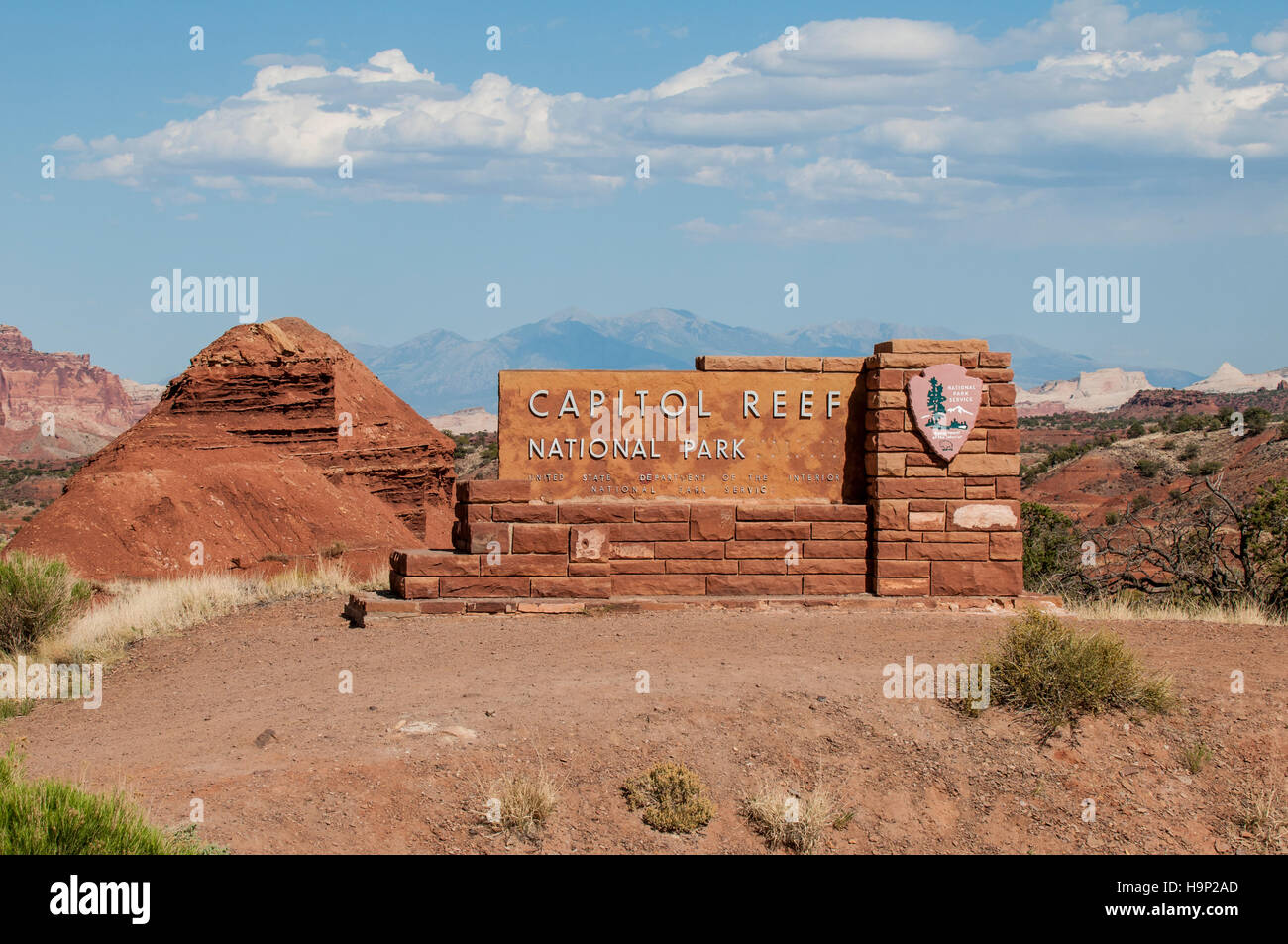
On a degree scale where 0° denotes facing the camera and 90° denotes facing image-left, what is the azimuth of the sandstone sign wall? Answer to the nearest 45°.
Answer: approximately 0°

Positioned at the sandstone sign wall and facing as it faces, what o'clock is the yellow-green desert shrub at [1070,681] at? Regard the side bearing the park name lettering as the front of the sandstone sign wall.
The yellow-green desert shrub is roughly at 11 o'clock from the sandstone sign wall.

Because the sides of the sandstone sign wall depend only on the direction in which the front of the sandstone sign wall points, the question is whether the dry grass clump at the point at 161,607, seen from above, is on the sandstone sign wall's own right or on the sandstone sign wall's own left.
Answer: on the sandstone sign wall's own right

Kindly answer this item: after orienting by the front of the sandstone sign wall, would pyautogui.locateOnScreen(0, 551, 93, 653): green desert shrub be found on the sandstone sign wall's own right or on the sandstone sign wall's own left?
on the sandstone sign wall's own right

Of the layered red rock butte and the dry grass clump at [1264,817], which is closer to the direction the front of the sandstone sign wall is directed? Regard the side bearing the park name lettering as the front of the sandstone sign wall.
the dry grass clump

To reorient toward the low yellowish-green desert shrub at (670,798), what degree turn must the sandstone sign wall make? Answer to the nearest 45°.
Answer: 0° — it already faces it

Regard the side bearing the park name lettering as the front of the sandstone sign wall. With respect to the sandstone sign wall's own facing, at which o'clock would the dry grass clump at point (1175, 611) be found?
The dry grass clump is roughly at 9 o'clock from the sandstone sign wall.

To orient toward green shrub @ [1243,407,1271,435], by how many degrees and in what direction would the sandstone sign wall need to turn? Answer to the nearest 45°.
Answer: approximately 135° to its left
